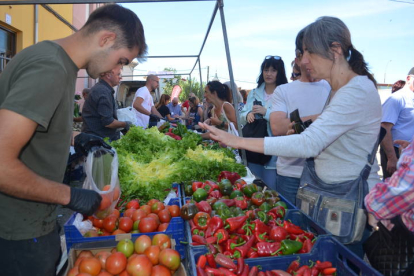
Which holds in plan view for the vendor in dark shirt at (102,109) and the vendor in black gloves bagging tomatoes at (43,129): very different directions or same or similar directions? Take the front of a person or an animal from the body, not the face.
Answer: same or similar directions

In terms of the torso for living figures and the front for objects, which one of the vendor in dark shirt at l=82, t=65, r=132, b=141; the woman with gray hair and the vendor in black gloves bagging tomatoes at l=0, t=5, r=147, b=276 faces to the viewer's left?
the woman with gray hair

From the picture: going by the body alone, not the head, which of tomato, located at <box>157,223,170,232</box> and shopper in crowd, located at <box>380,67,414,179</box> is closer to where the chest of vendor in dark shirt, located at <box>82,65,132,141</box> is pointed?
the shopper in crowd

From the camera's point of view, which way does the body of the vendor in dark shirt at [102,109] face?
to the viewer's right

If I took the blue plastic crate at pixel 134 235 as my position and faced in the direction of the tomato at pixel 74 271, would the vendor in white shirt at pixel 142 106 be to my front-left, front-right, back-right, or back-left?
back-right

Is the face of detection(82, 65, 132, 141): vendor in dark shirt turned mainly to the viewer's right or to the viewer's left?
to the viewer's right

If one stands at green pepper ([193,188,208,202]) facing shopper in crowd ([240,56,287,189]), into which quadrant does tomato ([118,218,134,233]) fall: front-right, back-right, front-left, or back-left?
back-left

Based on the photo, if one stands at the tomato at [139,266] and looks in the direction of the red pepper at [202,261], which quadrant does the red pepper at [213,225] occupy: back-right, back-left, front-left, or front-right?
front-left

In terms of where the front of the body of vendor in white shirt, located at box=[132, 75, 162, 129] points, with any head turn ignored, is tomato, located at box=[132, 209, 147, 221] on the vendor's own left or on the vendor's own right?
on the vendor's own right

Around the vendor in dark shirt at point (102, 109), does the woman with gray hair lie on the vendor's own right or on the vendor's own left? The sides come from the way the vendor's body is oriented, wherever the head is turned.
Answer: on the vendor's own right

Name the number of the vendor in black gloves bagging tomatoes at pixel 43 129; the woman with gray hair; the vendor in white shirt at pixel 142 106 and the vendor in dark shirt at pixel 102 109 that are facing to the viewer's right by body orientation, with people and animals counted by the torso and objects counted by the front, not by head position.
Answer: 3

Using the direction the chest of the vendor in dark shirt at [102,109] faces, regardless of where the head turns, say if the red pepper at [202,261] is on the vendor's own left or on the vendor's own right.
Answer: on the vendor's own right

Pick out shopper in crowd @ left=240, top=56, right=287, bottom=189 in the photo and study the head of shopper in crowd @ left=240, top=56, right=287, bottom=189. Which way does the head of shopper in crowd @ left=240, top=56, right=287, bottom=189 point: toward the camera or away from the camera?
toward the camera

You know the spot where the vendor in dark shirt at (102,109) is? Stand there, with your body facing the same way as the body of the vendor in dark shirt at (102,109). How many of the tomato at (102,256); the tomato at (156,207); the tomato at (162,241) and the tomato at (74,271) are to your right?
4

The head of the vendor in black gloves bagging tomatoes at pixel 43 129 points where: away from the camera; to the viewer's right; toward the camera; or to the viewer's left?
to the viewer's right

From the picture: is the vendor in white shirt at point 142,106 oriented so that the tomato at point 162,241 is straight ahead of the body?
no

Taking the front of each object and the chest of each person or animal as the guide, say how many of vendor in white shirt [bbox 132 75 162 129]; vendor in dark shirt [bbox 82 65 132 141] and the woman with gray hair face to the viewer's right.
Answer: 2

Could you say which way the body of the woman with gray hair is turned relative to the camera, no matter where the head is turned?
to the viewer's left

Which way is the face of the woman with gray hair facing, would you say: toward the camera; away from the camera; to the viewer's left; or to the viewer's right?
to the viewer's left

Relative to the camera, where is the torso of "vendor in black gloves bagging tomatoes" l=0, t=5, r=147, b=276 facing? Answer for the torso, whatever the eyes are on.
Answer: to the viewer's right
